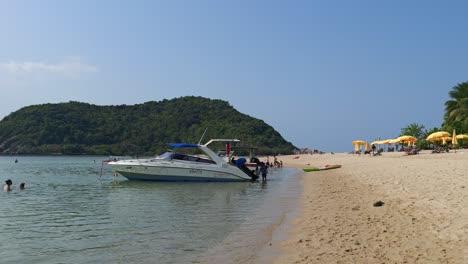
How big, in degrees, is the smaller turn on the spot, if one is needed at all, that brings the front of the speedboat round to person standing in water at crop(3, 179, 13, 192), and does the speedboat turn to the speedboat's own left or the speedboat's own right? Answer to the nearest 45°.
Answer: approximately 45° to the speedboat's own left

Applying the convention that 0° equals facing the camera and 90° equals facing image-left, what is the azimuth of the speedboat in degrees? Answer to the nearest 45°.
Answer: approximately 90°
